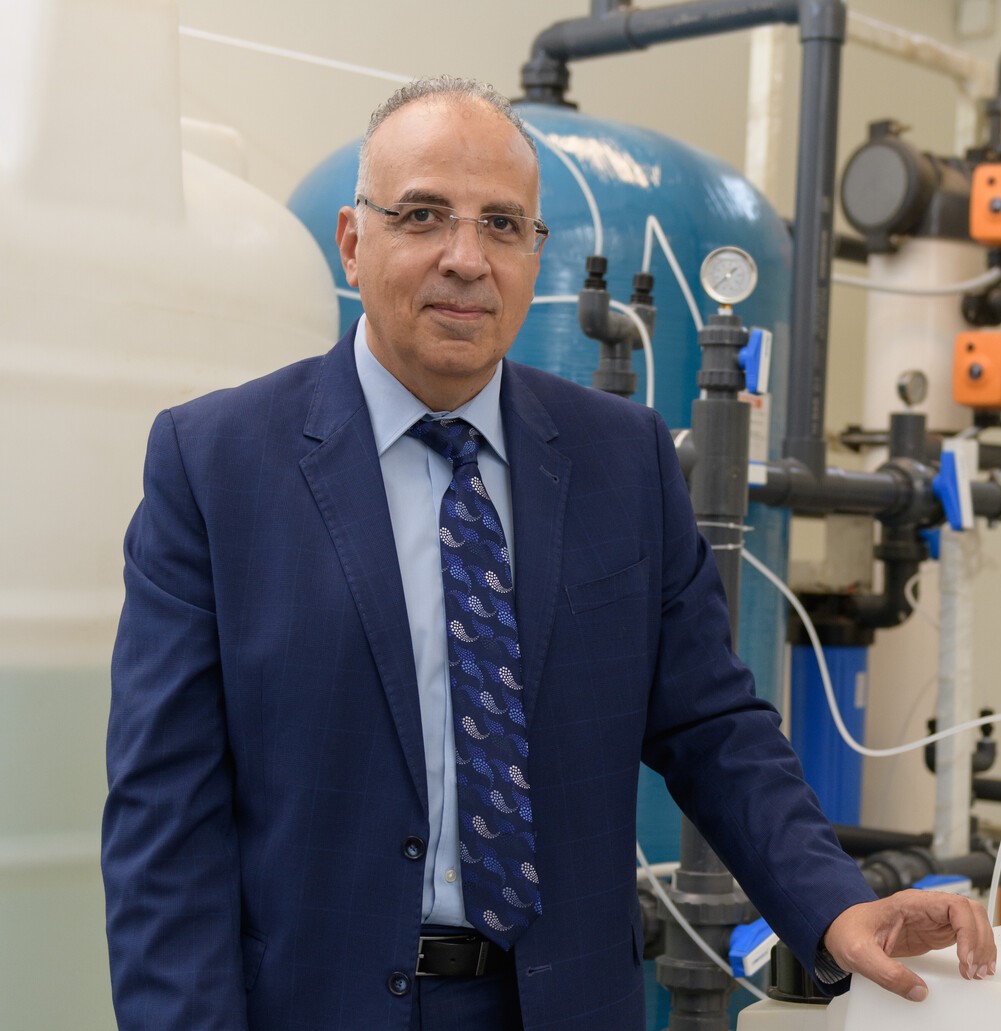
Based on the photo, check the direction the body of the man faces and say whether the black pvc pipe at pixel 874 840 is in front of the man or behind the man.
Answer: behind

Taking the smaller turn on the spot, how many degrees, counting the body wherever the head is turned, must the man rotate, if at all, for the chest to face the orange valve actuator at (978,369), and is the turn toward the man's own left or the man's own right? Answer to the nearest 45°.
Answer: approximately 135° to the man's own left

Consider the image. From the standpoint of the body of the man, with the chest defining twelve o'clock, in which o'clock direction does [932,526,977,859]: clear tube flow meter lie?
The clear tube flow meter is roughly at 7 o'clock from the man.

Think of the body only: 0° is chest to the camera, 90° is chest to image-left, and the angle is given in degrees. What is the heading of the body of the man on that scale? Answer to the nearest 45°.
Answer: approximately 0°

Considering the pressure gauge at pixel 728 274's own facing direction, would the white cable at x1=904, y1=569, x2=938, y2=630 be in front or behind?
behind

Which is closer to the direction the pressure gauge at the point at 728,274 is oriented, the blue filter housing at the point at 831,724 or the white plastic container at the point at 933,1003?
the white plastic container

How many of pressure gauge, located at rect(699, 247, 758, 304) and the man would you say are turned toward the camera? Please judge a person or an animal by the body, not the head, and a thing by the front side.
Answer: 2

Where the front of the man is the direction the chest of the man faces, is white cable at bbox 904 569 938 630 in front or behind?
behind
